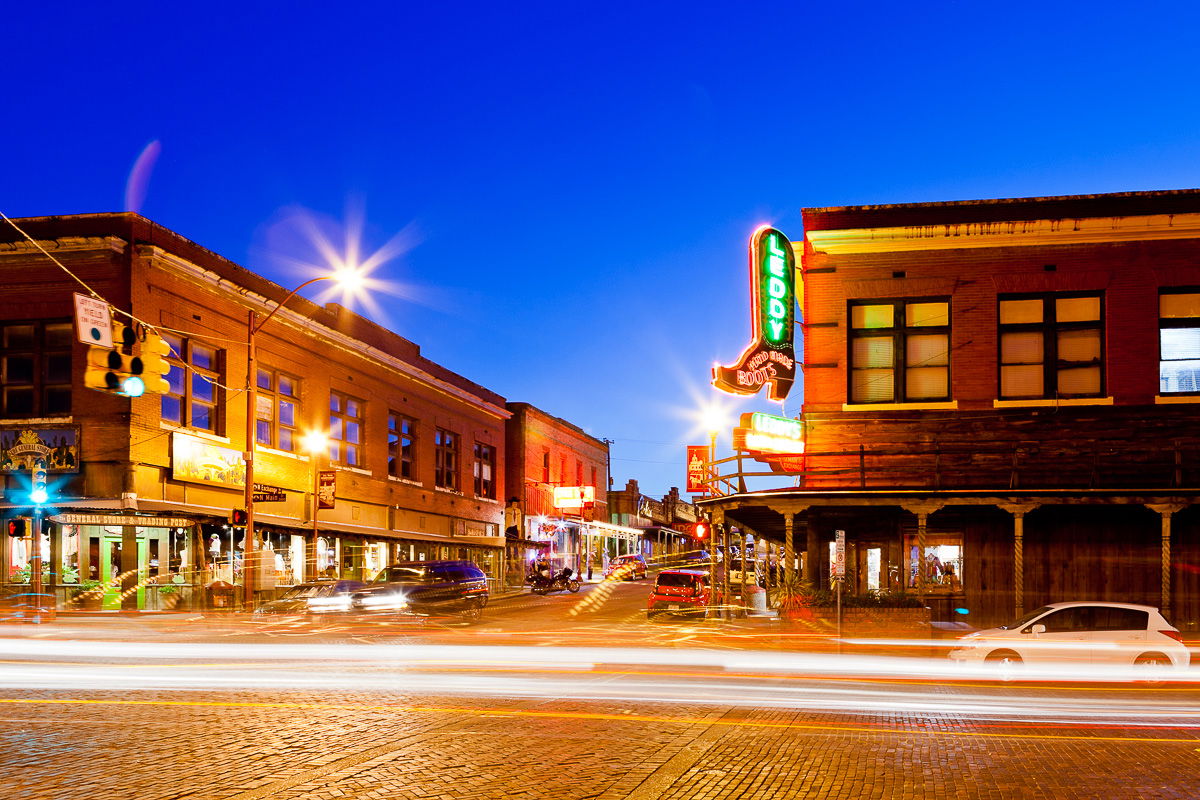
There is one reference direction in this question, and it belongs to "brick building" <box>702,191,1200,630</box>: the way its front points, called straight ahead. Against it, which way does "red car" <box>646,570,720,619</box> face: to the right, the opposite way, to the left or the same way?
the opposite way

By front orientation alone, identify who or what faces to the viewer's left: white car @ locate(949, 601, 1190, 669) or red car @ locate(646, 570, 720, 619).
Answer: the white car

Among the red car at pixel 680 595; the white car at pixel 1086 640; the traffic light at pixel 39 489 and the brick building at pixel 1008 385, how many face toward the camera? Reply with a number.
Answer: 2

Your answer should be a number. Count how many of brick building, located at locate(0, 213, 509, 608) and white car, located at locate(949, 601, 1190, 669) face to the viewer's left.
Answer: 1

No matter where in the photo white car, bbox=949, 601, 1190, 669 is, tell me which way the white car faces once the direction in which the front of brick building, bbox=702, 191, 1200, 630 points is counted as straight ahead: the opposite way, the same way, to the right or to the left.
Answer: to the right

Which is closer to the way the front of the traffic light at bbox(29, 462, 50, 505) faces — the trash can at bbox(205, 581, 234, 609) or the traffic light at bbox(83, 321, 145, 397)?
the traffic light

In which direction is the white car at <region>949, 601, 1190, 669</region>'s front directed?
to the viewer's left

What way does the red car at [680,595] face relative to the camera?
away from the camera
